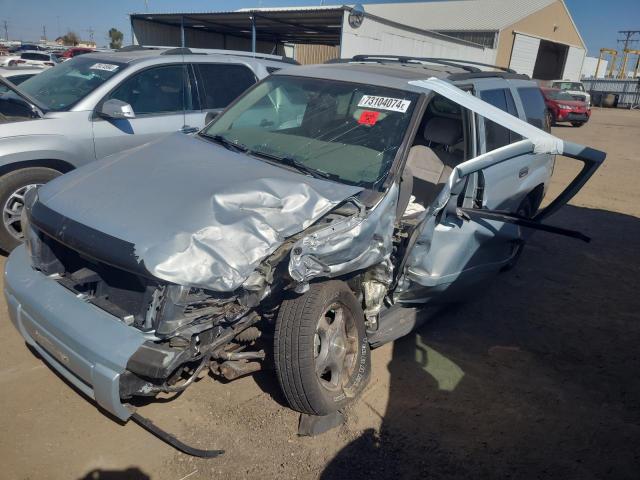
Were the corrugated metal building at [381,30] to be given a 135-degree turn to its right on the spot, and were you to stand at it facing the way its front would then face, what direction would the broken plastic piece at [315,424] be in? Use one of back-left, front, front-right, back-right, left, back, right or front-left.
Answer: left

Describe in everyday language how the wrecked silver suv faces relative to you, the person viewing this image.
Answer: facing the viewer and to the left of the viewer

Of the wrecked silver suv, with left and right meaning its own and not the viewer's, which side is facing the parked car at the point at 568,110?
back

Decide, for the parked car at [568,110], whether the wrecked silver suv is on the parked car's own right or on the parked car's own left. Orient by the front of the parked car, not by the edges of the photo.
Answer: on the parked car's own right

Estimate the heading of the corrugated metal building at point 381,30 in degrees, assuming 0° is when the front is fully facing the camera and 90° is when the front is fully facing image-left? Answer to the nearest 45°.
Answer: approximately 315°

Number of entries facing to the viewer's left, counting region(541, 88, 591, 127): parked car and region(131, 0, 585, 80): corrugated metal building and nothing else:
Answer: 0

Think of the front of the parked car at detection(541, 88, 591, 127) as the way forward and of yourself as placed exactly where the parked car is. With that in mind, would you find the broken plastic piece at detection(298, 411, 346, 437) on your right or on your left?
on your right

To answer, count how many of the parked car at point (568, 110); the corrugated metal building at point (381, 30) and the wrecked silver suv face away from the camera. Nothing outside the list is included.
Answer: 0

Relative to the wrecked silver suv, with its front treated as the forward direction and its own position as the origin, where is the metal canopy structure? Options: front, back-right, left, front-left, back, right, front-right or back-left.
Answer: back-right

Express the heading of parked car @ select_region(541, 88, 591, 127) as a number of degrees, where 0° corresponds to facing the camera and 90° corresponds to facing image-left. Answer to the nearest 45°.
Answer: approximately 315°

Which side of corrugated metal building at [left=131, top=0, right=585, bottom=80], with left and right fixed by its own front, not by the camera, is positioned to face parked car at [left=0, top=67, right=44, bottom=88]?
right
